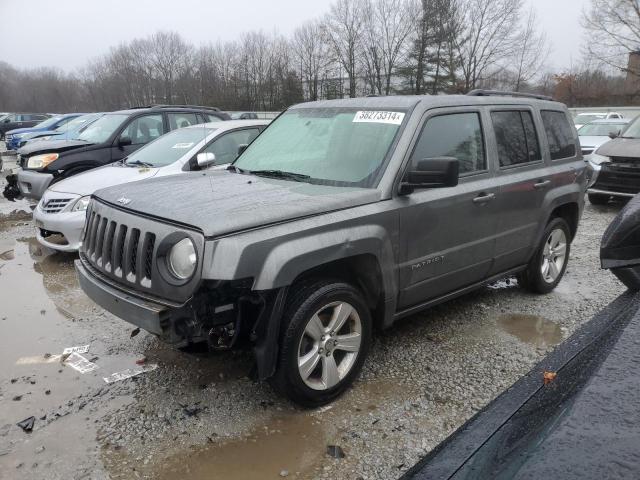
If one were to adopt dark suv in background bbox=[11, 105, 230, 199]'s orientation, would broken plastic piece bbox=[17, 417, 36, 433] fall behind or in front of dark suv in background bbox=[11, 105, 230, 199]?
in front

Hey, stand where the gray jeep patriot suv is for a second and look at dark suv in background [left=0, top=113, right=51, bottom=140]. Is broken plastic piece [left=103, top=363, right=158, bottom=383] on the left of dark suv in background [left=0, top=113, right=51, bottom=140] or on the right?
left

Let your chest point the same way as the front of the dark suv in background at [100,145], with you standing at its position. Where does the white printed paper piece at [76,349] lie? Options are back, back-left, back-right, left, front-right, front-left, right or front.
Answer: front-left

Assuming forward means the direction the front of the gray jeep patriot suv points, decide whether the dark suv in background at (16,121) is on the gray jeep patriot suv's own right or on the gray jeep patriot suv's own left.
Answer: on the gray jeep patriot suv's own right

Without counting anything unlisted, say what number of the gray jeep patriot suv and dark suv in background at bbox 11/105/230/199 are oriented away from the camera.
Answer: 0

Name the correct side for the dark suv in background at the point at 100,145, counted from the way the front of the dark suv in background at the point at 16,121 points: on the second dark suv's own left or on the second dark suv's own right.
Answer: on the second dark suv's own left

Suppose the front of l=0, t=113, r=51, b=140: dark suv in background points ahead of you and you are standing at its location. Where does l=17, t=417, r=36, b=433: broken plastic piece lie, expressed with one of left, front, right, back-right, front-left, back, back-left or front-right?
front-left

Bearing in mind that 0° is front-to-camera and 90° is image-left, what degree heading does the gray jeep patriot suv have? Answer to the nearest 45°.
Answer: approximately 45°

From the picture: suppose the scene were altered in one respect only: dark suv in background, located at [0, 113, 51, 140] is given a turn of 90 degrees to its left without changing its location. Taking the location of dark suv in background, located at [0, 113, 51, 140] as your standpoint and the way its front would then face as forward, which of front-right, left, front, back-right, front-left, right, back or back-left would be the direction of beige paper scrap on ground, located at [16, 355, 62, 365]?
front-right

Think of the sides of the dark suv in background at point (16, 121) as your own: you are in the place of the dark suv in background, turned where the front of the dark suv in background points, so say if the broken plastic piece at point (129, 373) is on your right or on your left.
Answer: on your left

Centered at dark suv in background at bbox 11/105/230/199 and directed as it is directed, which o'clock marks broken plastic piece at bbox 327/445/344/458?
The broken plastic piece is roughly at 10 o'clock from the dark suv in background.

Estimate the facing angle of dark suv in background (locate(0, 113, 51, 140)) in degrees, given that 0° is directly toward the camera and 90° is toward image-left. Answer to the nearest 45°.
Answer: approximately 45°

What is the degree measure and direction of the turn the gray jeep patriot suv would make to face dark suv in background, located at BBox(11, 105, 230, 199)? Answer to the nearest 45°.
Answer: approximately 90° to its right
